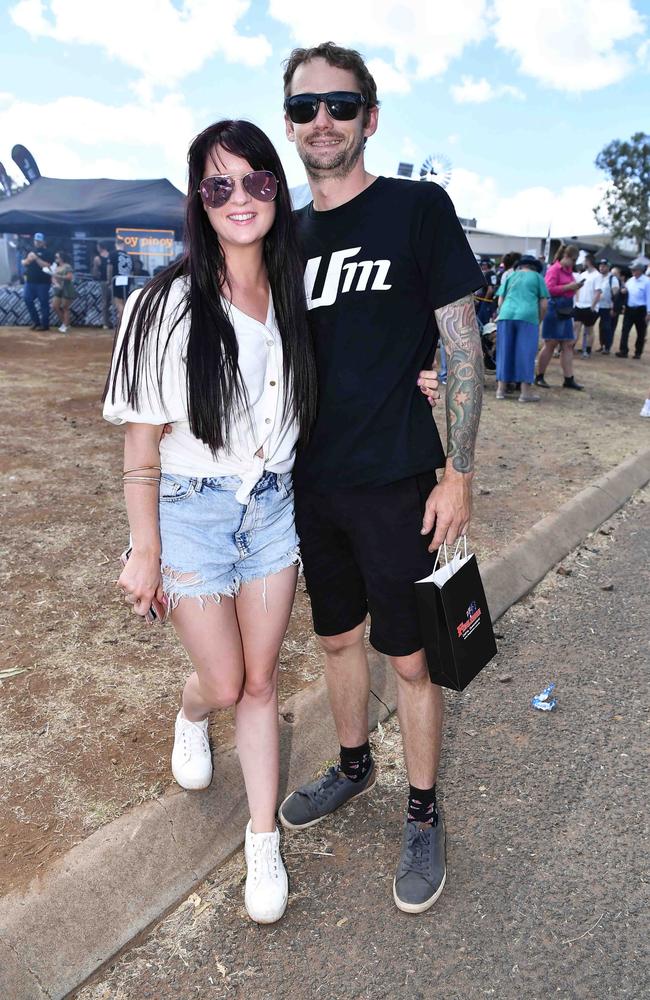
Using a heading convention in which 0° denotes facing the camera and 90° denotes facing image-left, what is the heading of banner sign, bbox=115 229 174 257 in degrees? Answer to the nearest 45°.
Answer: approximately 0°

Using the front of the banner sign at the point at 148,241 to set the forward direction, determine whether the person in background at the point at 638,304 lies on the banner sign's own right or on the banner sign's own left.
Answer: on the banner sign's own left

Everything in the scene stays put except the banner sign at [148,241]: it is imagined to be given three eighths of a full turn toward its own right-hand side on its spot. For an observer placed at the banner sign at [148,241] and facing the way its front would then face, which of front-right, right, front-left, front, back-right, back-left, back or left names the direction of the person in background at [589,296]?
back

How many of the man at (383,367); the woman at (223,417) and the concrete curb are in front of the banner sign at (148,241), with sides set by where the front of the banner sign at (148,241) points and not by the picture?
3

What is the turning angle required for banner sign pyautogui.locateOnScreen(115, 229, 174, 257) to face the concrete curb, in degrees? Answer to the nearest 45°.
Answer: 0° — it already faces it
